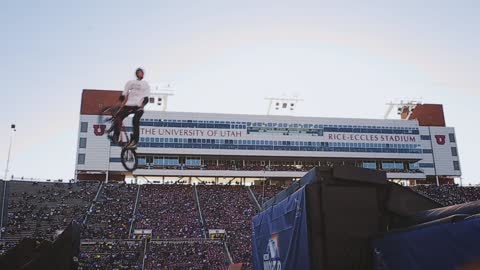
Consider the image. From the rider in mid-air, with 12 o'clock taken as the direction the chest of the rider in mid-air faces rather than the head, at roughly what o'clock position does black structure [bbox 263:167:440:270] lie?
The black structure is roughly at 11 o'clock from the rider in mid-air.

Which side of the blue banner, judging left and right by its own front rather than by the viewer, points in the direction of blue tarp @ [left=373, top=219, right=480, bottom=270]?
left

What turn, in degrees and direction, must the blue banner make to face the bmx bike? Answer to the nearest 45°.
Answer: approximately 90° to its right

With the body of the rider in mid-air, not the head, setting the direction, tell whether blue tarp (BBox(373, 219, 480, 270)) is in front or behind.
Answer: in front

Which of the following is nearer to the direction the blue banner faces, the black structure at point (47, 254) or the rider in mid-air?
the black structure

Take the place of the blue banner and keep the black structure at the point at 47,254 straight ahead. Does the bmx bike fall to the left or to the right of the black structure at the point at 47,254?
right

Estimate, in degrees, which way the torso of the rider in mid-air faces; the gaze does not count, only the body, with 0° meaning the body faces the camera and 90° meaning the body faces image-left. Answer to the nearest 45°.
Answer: approximately 0°

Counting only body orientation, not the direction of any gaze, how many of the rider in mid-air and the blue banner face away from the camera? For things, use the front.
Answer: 0

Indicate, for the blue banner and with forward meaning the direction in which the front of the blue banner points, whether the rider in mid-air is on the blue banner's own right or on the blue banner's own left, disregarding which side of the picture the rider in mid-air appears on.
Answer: on the blue banner's own right
